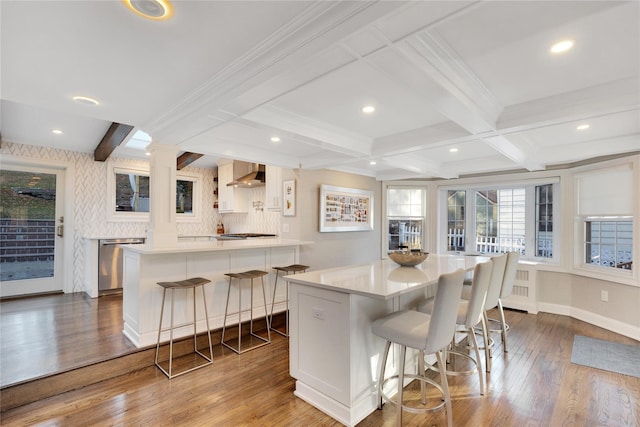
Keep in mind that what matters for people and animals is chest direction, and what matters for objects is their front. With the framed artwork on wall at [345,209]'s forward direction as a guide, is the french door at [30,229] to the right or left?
on its right

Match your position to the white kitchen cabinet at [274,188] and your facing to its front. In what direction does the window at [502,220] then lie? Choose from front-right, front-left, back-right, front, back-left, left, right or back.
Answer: front-left

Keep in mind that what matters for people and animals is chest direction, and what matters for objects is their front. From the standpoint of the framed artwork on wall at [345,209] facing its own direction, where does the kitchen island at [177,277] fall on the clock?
The kitchen island is roughly at 3 o'clock from the framed artwork on wall.

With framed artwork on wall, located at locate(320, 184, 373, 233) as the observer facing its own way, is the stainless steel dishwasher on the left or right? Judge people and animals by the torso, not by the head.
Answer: on its right

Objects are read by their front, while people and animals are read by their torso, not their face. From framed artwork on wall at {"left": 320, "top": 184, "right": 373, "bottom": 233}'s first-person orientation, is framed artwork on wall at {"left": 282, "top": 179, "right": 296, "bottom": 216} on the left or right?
on its right

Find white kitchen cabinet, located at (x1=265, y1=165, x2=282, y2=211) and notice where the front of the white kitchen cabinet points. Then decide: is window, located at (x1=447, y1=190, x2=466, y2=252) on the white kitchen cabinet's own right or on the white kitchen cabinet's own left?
on the white kitchen cabinet's own left

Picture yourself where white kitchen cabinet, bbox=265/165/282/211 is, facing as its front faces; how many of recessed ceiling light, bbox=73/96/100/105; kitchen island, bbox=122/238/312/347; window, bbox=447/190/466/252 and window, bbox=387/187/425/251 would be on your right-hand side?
2

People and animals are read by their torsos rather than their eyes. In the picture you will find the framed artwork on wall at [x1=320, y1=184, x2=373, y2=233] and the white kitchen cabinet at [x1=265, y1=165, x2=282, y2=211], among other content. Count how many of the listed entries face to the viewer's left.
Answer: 0

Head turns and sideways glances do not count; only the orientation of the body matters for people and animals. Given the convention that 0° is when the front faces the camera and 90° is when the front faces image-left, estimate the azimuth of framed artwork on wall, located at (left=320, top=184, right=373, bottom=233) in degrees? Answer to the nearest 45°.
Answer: approximately 315°

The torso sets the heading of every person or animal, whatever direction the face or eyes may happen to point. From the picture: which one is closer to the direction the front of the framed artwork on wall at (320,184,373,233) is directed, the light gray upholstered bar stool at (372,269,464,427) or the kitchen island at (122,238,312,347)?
the light gray upholstered bar stool

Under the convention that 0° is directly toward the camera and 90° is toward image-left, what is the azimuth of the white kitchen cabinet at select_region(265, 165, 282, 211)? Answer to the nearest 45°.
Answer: approximately 315°

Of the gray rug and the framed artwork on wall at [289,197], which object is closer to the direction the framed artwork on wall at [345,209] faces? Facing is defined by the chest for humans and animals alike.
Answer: the gray rug

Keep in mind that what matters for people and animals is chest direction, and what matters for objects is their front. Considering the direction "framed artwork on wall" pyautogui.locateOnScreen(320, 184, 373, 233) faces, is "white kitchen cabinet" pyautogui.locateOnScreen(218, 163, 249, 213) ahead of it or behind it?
behind

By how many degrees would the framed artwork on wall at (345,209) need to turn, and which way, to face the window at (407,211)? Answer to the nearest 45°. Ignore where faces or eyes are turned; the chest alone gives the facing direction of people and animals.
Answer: approximately 90° to its left
